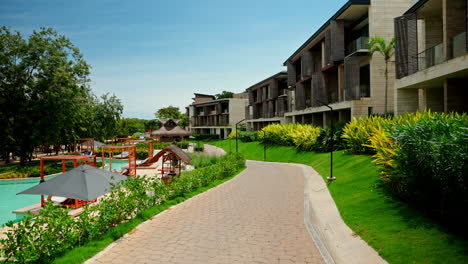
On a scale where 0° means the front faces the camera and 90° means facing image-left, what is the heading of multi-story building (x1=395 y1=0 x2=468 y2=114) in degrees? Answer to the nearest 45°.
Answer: approximately 45°

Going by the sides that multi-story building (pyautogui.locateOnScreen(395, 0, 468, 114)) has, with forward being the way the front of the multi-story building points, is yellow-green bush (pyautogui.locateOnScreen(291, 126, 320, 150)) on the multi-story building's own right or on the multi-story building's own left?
on the multi-story building's own right

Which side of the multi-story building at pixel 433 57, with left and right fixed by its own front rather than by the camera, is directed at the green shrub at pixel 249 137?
right

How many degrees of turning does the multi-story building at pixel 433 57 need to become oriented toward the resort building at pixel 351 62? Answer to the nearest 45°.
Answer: approximately 90° to its right

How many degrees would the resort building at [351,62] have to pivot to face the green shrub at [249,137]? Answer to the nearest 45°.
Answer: approximately 90° to its right

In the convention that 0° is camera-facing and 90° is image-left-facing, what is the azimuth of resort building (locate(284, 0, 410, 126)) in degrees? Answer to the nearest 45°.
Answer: approximately 45°

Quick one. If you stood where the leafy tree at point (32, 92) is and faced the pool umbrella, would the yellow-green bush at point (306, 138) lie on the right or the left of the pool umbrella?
left
